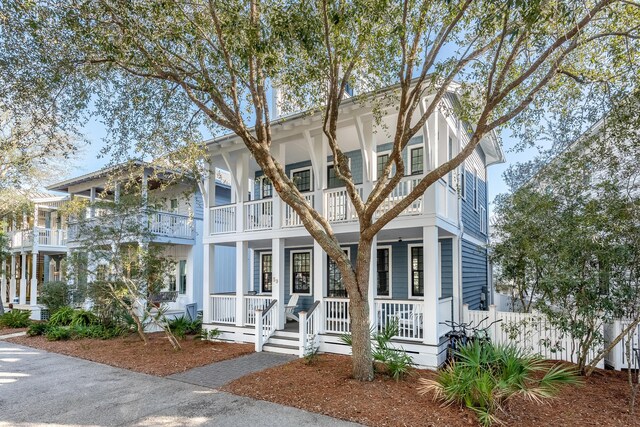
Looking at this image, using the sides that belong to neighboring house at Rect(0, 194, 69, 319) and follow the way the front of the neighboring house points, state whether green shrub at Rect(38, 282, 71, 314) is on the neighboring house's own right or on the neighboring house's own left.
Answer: on the neighboring house's own left

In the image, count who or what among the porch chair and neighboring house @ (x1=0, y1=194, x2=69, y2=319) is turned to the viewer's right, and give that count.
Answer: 0

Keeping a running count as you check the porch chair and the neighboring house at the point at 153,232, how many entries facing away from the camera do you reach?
0

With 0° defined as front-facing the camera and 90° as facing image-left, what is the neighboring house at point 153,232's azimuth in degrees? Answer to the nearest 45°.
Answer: approximately 45°

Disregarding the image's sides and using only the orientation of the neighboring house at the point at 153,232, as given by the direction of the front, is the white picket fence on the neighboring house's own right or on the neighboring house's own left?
on the neighboring house's own left

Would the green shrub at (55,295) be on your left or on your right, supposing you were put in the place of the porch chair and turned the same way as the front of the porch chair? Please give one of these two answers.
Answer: on your right

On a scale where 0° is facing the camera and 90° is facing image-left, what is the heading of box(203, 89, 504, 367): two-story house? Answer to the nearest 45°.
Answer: approximately 45°

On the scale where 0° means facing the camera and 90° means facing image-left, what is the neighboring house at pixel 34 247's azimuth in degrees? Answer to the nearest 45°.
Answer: approximately 45°

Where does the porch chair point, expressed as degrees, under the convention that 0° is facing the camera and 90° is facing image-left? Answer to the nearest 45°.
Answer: approximately 45°
